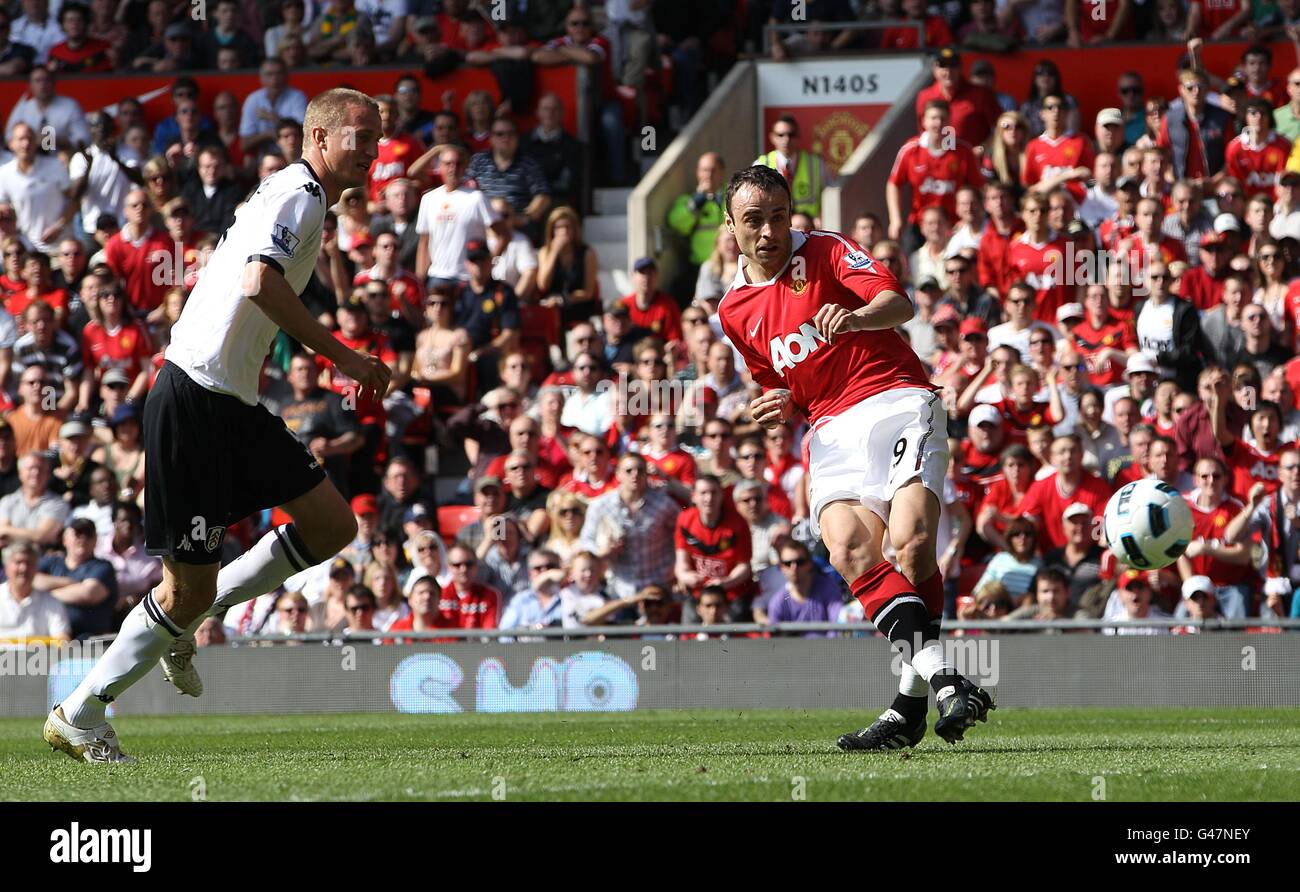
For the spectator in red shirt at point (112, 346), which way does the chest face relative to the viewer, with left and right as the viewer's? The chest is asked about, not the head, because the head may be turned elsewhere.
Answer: facing the viewer

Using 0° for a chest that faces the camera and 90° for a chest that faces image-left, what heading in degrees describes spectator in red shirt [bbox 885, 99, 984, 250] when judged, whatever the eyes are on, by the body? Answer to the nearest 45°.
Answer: approximately 0°

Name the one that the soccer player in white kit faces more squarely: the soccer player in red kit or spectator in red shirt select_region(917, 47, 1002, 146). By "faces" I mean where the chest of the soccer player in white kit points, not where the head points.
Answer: the soccer player in red kit

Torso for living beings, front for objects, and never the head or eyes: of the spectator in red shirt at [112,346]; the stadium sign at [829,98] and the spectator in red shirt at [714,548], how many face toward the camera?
3

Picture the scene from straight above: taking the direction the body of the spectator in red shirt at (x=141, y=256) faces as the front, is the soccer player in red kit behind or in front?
in front

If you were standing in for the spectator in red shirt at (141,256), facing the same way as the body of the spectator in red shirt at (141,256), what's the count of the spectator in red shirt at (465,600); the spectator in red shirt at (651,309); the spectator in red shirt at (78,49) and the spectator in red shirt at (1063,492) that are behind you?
1

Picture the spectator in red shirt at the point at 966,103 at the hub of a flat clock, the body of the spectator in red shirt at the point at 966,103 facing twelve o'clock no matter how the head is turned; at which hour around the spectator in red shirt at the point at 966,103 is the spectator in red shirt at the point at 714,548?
the spectator in red shirt at the point at 714,548 is roughly at 1 o'clock from the spectator in red shirt at the point at 966,103.

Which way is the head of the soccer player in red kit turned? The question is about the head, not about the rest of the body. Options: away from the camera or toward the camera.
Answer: toward the camera

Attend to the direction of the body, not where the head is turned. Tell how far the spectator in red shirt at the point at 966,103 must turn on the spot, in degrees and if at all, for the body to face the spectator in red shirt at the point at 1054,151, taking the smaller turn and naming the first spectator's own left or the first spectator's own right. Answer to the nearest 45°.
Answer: approximately 45° to the first spectator's own left

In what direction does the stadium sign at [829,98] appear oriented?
toward the camera

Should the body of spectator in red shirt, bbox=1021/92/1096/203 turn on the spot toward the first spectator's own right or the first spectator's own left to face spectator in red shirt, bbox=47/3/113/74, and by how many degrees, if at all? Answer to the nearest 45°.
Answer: approximately 90° to the first spectator's own right

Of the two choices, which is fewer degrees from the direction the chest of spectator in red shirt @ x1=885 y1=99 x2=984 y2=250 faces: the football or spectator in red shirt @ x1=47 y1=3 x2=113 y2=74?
the football

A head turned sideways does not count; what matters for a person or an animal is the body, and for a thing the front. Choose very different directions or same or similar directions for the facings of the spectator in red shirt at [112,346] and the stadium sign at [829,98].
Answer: same or similar directions

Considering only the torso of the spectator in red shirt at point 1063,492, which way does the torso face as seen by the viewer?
toward the camera

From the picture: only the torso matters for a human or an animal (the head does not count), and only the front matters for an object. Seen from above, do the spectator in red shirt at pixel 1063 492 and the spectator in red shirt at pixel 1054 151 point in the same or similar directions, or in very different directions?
same or similar directions

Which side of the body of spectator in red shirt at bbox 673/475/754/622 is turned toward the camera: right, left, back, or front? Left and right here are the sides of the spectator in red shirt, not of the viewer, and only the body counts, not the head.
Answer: front
